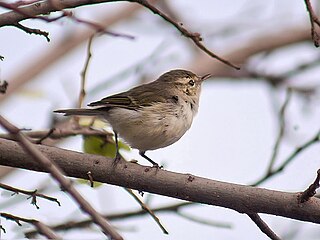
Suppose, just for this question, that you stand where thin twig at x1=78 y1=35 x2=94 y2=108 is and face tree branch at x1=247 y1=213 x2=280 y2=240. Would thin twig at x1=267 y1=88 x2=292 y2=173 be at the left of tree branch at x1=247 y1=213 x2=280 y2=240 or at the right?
left

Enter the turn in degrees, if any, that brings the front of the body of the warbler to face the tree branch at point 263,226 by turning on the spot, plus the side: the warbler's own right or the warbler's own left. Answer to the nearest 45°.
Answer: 0° — it already faces it

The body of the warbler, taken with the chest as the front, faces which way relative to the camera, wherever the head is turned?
to the viewer's right
